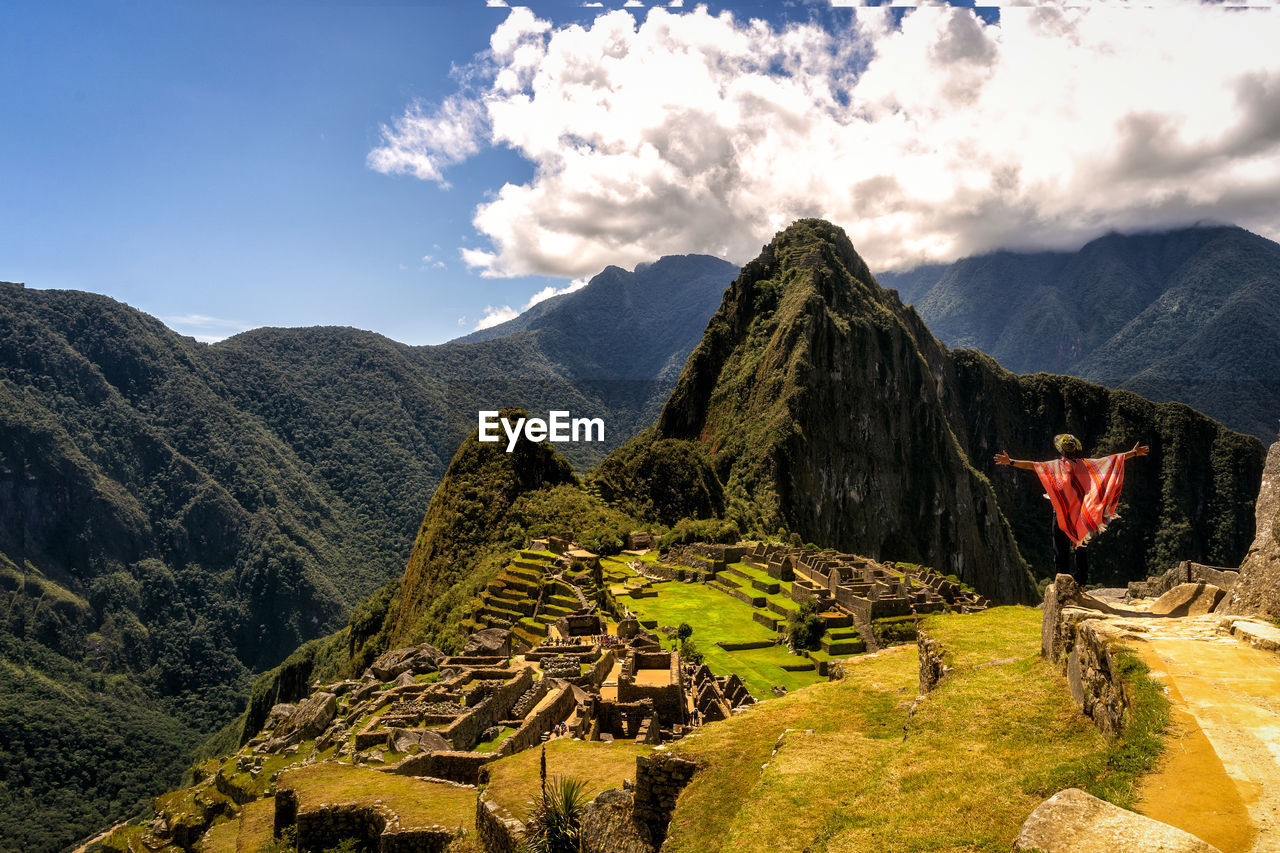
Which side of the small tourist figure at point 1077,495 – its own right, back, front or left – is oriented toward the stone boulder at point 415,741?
left

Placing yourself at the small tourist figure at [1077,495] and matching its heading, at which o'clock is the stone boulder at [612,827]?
The stone boulder is roughly at 8 o'clock from the small tourist figure.

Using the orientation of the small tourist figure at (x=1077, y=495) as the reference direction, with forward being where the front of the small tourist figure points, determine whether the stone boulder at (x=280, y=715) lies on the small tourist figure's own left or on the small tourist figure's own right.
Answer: on the small tourist figure's own left

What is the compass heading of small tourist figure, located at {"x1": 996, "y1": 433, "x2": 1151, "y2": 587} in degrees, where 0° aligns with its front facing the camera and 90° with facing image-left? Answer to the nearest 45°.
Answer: approximately 180°

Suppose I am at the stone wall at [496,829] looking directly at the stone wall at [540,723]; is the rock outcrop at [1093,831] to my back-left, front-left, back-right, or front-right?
back-right

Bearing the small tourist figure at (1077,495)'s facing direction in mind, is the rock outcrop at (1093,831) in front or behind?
behind

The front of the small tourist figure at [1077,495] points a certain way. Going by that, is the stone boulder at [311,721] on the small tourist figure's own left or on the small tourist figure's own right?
on the small tourist figure's own left
